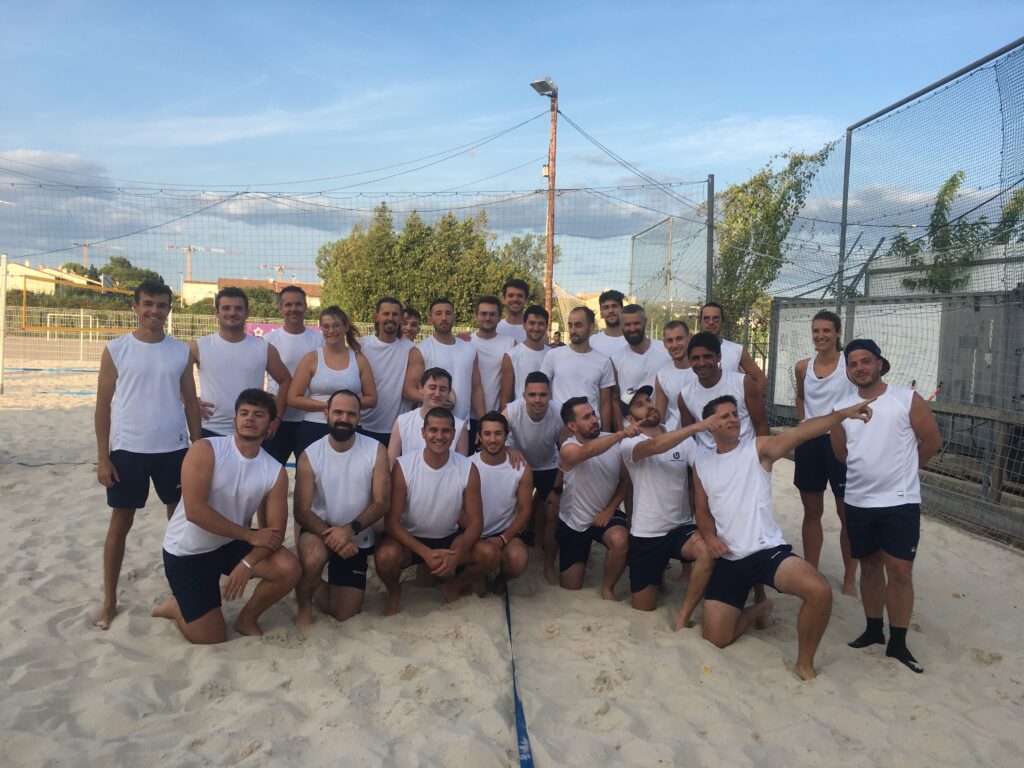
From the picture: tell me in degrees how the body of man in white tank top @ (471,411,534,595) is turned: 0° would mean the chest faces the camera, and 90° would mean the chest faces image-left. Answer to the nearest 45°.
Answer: approximately 0°

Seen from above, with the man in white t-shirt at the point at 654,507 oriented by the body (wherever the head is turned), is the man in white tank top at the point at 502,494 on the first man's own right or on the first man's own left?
on the first man's own right

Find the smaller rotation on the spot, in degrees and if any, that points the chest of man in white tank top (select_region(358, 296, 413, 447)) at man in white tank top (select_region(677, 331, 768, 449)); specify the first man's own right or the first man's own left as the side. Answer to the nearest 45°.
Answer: approximately 45° to the first man's own left

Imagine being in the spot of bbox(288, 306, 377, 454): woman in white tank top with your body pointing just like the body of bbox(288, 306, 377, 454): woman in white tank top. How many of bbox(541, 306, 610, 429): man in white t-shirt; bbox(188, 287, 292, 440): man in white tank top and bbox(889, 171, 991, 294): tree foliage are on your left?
2

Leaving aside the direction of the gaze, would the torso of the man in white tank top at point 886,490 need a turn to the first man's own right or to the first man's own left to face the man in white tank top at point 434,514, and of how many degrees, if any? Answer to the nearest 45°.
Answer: approximately 45° to the first man's own right

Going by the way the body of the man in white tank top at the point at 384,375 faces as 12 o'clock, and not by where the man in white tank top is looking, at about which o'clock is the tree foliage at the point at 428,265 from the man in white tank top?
The tree foliage is roughly at 6 o'clock from the man in white tank top.

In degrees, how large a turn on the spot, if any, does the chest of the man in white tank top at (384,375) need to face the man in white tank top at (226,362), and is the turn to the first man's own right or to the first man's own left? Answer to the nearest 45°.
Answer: approximately 45° to the first man's own right

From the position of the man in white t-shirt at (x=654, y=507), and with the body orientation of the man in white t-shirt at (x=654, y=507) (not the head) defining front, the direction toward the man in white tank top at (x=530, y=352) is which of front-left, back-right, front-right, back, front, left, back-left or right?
back

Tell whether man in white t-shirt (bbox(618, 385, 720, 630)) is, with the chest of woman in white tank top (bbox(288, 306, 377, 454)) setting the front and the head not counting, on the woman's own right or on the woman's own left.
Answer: on the woman's own left

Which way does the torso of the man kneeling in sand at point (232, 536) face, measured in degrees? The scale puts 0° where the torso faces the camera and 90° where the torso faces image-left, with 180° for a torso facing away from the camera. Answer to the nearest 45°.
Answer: approximately 315°
